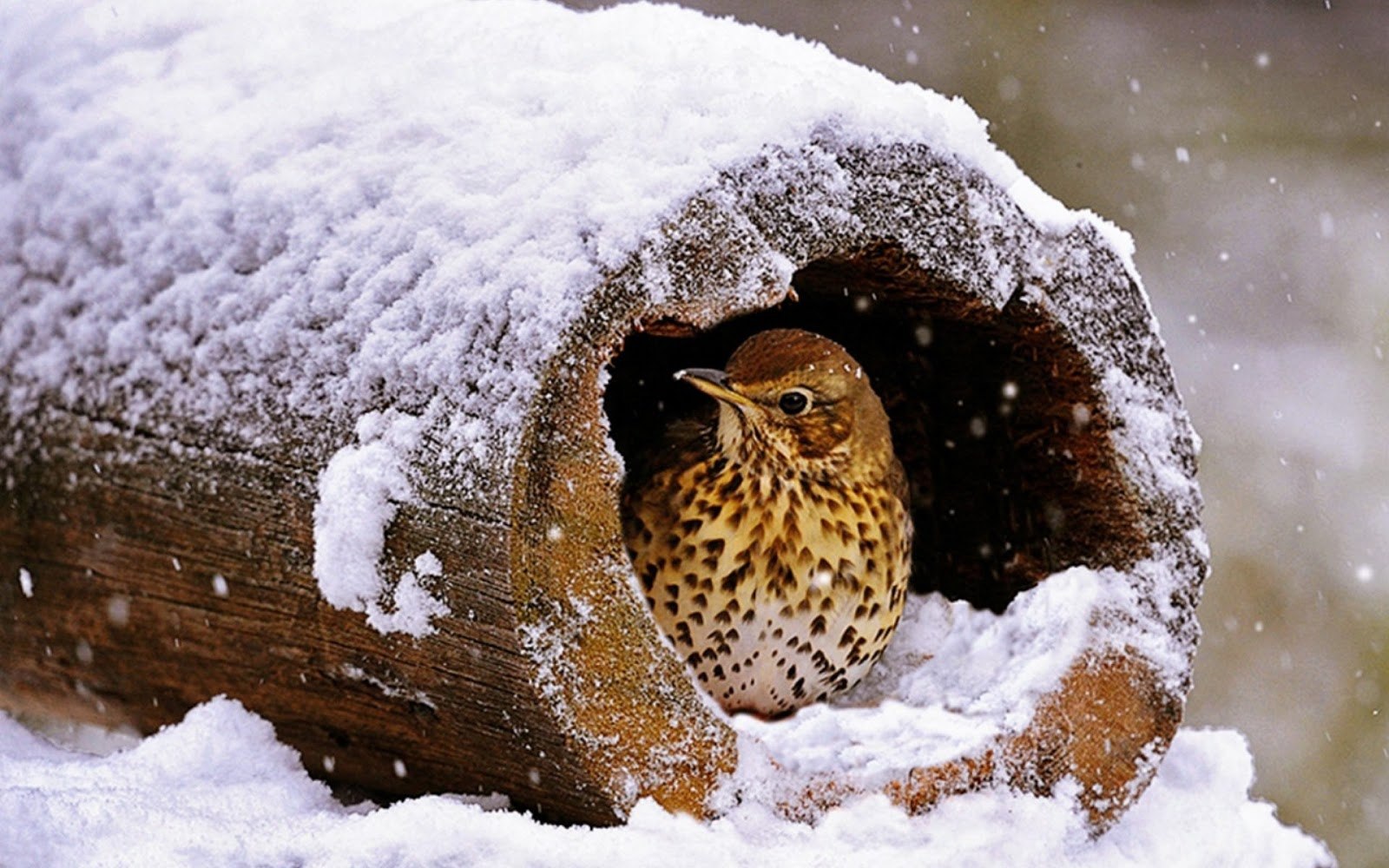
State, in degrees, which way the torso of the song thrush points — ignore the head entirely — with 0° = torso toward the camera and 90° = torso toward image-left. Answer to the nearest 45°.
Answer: approximately 0°
